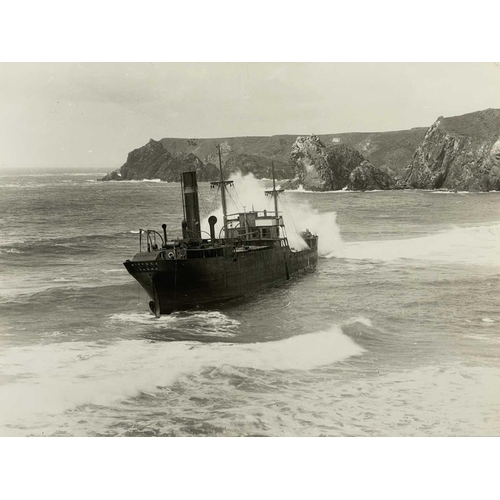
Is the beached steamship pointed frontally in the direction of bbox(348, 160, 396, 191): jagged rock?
no

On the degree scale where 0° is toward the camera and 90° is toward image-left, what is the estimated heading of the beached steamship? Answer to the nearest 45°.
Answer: approximately 225°
